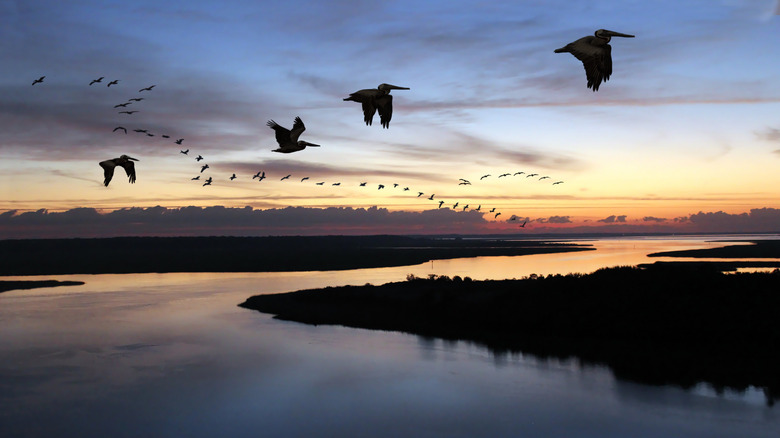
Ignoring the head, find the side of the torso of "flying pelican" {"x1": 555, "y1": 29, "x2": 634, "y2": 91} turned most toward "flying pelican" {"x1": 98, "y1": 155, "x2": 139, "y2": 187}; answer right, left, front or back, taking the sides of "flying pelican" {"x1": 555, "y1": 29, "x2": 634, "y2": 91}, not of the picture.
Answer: back

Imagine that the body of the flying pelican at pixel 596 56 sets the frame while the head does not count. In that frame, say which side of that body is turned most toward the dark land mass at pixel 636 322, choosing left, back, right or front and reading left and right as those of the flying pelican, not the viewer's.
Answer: left

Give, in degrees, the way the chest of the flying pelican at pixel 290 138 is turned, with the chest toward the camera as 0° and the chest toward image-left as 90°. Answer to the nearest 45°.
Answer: approximately 270°

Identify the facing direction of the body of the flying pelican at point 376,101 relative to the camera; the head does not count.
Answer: to the viewer's right

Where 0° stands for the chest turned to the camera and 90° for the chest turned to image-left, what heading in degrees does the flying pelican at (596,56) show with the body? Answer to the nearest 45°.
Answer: approximately 270°

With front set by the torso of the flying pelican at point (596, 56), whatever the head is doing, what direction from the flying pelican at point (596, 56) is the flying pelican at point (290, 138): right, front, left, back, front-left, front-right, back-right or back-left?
back-left
